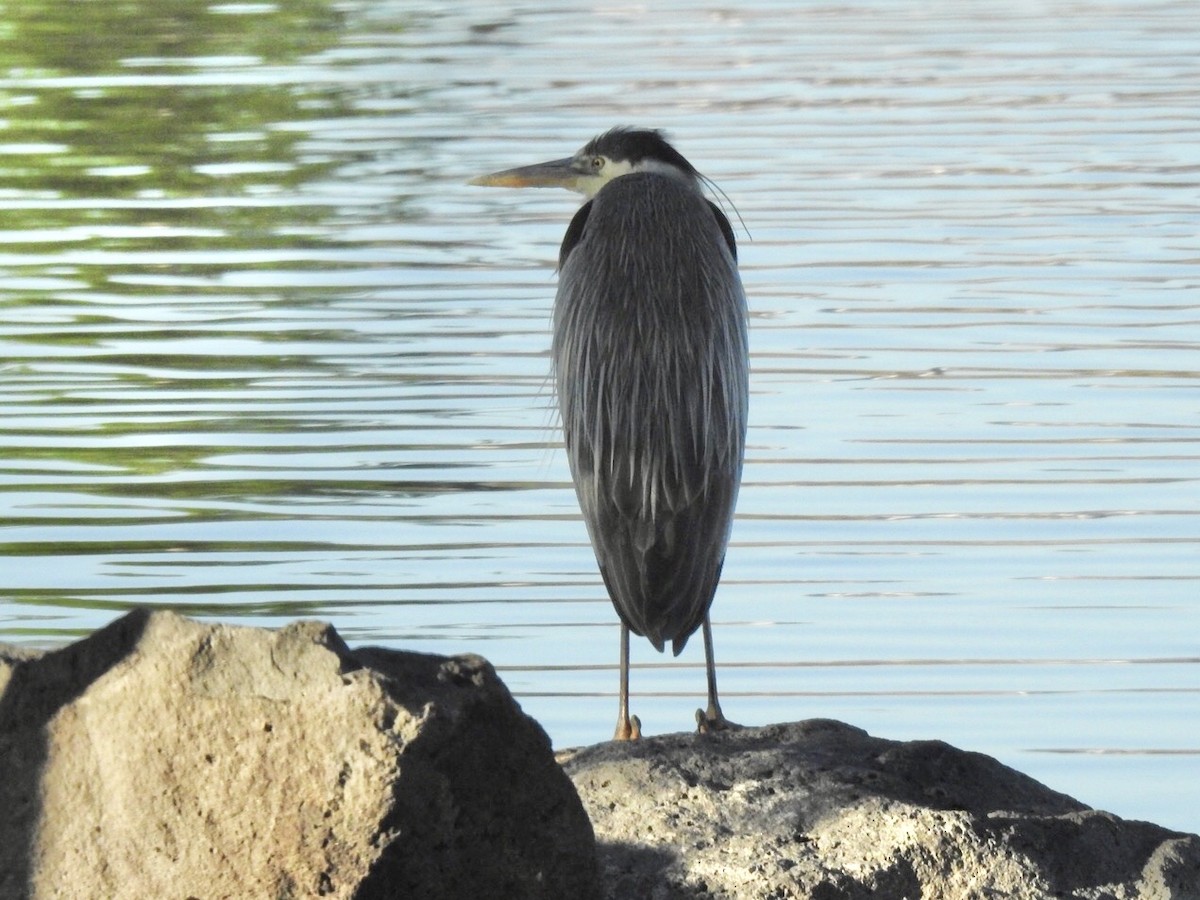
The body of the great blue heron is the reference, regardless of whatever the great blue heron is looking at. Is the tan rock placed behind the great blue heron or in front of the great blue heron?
behind

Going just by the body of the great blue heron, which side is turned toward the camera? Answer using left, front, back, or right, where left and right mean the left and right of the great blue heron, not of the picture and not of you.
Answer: back
